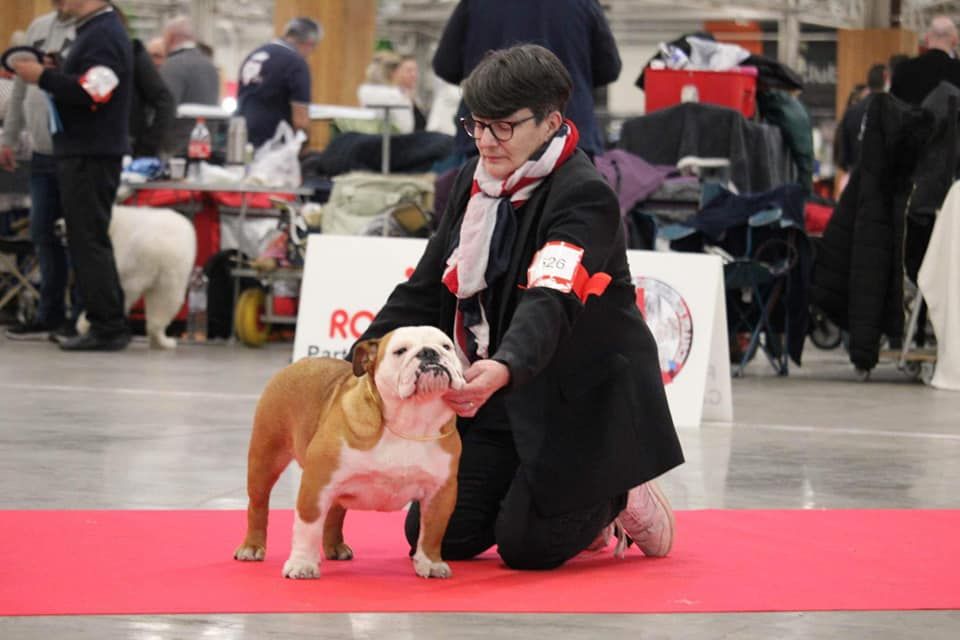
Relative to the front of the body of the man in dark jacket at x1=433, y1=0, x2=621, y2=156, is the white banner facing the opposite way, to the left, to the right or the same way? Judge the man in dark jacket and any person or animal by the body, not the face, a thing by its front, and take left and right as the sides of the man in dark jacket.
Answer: the opposite way

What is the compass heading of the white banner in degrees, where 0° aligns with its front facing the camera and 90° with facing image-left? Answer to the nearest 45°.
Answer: approximately 0°

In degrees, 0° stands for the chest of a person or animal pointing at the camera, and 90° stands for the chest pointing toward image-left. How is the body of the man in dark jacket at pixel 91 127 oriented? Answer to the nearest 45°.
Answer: approximately 90°

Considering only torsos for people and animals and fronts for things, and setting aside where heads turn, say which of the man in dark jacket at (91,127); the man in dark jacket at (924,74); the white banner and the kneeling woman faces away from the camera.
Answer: the man in dark jacket at (924,74)

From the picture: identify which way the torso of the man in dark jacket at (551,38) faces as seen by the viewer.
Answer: away from the camera

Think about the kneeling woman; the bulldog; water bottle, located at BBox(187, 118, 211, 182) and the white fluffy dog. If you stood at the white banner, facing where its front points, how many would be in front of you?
2

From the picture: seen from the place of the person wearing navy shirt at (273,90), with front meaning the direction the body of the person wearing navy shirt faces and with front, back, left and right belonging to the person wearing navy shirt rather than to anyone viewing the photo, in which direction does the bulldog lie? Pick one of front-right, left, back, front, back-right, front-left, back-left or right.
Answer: back-right

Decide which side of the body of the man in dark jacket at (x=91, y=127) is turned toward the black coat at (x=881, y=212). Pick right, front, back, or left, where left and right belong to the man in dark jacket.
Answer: back

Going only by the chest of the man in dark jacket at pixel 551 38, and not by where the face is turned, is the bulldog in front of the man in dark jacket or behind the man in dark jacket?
behind

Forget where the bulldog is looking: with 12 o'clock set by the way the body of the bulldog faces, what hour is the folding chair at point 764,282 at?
The folding chair is roughly at 8 o'clock from the bulldog.
